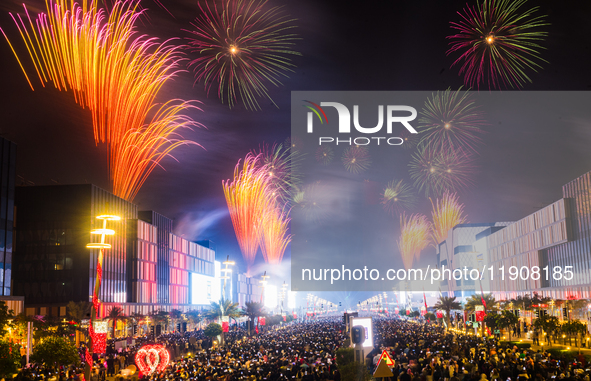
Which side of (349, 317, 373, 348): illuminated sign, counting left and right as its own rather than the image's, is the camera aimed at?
front

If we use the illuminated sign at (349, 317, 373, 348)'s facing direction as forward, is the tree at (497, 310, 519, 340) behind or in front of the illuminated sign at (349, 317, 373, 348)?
behind

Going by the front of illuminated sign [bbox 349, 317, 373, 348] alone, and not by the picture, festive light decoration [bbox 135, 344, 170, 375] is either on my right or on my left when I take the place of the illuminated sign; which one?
on my right

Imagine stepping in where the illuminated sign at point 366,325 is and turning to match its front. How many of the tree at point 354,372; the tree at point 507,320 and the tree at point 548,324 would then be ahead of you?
1

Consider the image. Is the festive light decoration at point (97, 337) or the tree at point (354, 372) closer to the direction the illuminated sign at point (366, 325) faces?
the tree

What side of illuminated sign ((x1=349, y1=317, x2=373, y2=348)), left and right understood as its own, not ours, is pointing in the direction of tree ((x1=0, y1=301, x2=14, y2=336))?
right

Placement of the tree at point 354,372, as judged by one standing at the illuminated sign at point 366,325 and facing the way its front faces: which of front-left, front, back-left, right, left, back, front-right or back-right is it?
front

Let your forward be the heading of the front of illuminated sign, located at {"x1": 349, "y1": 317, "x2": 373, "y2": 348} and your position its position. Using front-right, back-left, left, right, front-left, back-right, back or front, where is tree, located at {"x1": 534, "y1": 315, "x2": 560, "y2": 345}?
back-left

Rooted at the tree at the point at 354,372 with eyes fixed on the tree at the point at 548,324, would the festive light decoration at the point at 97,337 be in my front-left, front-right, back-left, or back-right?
back-left

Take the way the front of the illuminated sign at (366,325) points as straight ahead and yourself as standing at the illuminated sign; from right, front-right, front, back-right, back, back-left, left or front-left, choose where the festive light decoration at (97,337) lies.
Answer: front-right
